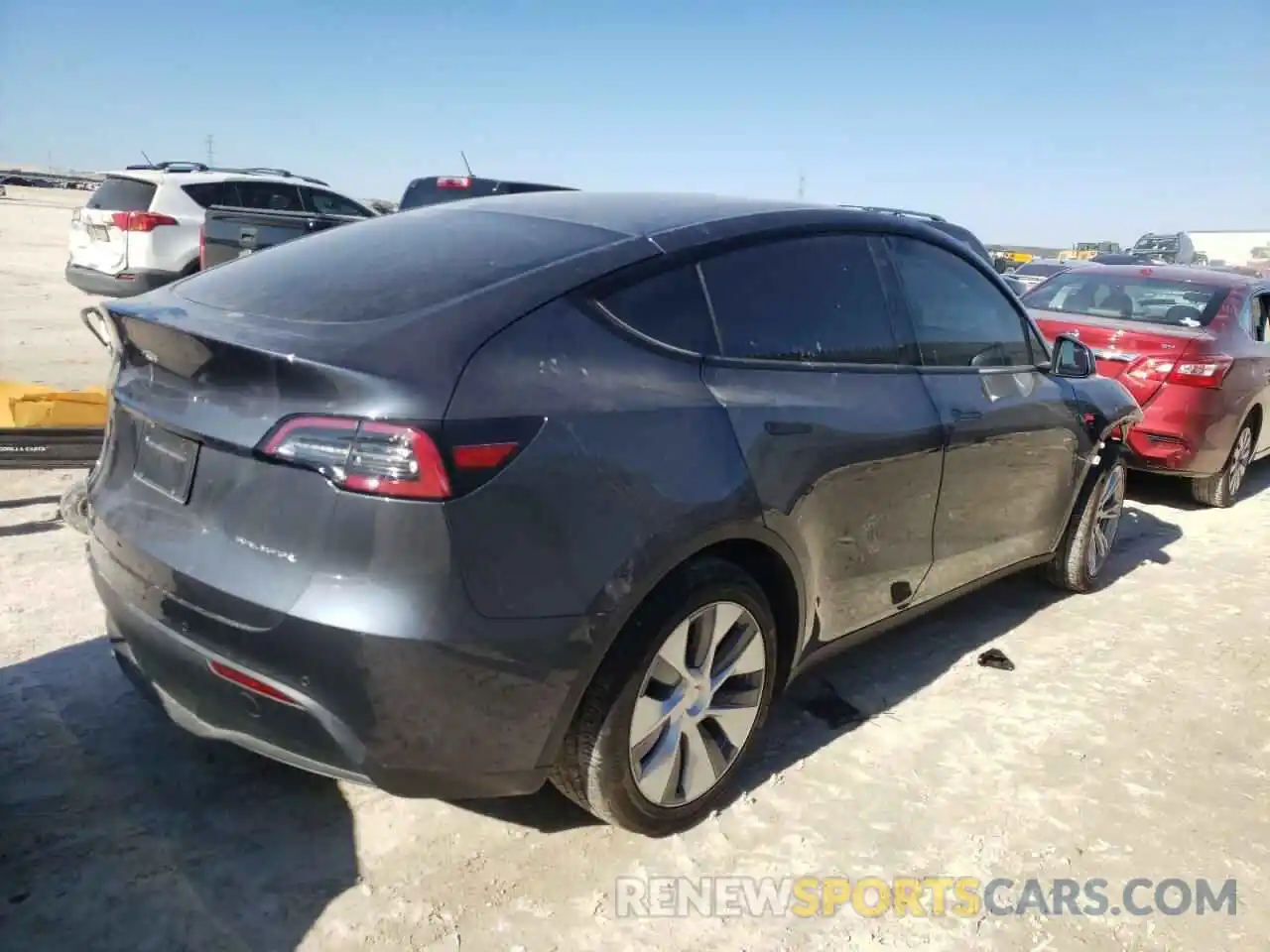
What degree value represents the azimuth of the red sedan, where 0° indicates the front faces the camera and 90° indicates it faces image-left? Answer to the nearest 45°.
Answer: approximately 225°

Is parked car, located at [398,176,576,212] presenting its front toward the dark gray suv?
no

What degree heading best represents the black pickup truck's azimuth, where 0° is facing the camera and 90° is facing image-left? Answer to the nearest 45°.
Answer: approximately 225°

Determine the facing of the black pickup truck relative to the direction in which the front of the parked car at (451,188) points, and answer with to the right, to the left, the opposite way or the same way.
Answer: the same way

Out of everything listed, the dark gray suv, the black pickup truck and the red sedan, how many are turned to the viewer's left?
0

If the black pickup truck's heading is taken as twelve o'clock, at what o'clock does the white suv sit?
The white suv is roughly at 10 o'clock from the black pickup truck.

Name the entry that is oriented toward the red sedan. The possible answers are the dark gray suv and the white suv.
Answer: the dark gray suv

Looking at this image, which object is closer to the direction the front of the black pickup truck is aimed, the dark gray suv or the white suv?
the white suv

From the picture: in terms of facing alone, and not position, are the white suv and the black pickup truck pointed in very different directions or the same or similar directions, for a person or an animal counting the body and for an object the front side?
same or similar directions

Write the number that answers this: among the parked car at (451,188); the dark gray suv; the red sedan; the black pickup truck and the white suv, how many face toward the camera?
0

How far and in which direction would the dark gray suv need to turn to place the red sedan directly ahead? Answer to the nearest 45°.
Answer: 0° — it already faces it

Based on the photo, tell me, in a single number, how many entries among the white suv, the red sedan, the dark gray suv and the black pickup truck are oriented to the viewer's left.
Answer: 0

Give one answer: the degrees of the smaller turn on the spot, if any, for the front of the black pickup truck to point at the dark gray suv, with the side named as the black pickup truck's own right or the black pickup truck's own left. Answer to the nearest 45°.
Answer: approximately 135° to the black pickup truck's own right

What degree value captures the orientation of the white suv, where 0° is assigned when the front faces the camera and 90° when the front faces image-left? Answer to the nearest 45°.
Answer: approximately 225°

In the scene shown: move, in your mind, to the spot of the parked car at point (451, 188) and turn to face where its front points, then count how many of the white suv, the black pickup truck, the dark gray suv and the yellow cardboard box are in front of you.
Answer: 0

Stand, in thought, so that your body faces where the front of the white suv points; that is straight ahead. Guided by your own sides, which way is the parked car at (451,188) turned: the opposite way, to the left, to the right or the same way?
the same way

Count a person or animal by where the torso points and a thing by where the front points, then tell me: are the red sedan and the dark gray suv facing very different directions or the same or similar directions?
same or similar directions

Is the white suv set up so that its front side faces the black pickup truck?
no
